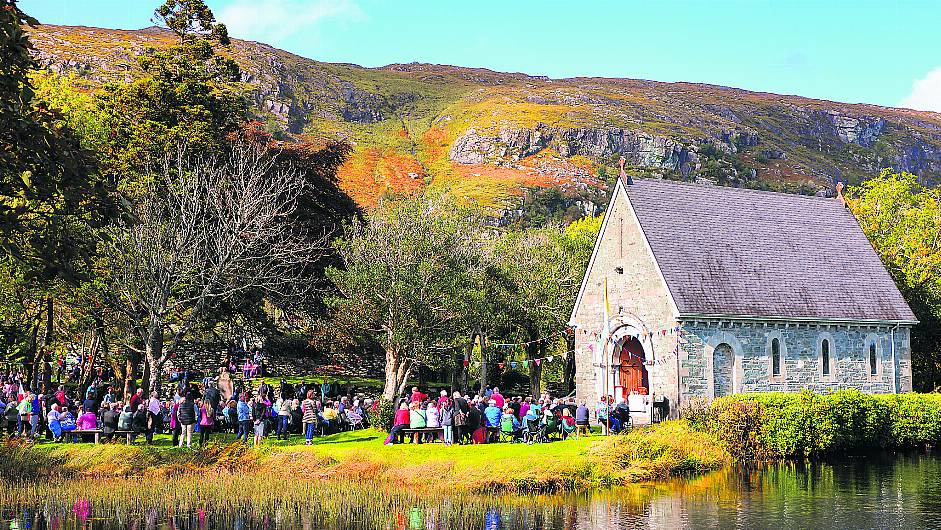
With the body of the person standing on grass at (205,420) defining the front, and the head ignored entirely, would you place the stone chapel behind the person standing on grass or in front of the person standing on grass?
in front

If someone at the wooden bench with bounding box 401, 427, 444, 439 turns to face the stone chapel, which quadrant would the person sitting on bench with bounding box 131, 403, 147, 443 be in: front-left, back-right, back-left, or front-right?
back-left

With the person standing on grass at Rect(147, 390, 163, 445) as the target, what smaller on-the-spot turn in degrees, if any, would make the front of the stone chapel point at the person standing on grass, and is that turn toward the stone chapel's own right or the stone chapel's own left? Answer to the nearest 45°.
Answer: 0° — it already faces them

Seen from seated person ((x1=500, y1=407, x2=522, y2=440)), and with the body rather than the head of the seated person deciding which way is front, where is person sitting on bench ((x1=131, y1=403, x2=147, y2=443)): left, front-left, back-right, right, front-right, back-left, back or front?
back-left

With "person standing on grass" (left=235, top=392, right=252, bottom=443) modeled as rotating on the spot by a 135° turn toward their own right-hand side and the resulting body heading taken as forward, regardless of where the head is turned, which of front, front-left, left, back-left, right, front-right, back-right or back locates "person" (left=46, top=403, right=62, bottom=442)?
front-right

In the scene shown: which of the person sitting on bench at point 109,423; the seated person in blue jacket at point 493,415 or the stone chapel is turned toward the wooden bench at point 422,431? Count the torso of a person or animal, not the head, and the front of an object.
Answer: the stone chapel

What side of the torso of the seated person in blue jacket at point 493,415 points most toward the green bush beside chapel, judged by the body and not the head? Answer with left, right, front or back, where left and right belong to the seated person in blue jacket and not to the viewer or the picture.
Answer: right

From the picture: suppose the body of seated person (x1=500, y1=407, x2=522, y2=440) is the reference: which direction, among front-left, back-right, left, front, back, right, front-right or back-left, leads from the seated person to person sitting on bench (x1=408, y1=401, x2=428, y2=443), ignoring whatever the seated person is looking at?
back-left

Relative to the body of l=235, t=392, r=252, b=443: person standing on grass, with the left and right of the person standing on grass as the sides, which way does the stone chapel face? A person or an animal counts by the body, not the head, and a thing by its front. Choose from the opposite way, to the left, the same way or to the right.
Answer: the opposite way
